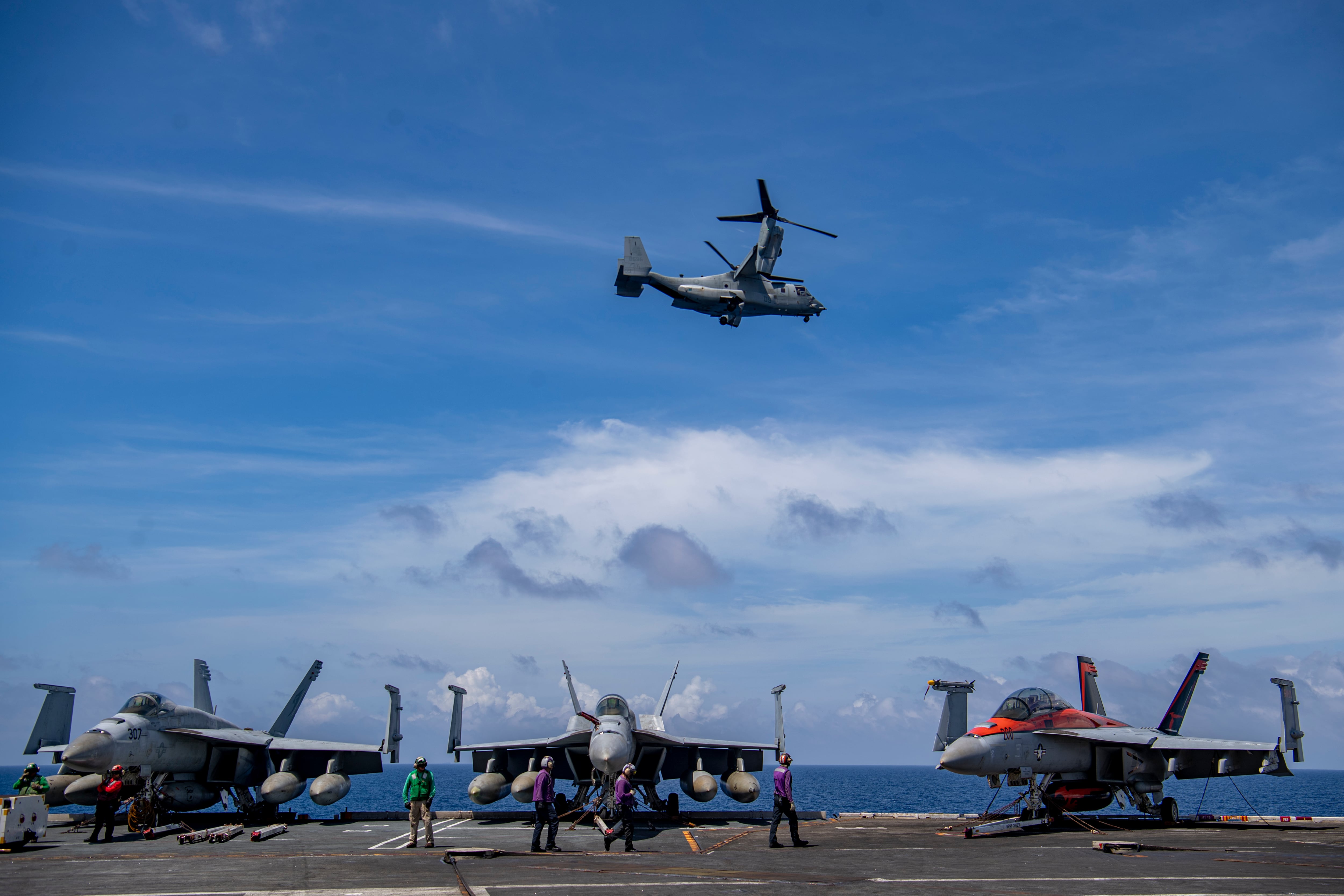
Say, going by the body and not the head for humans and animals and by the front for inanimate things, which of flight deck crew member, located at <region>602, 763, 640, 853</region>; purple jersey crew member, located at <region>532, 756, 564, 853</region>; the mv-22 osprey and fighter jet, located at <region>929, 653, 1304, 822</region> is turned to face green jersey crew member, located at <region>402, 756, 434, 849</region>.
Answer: the fighter jet

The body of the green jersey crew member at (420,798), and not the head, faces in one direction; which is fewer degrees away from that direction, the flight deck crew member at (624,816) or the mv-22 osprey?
the flight deck crew member

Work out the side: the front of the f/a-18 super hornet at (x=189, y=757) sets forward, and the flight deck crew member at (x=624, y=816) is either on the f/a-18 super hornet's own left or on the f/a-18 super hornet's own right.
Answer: on the f/a-18 super hornet's own left

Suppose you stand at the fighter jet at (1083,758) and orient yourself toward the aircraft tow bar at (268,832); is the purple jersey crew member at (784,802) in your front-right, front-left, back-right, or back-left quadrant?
front-left

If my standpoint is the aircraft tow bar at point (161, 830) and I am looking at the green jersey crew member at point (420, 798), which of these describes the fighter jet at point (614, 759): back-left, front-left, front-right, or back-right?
front-left

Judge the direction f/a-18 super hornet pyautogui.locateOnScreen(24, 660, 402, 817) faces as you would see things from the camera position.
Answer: facing the viewer and to the left of the viewer

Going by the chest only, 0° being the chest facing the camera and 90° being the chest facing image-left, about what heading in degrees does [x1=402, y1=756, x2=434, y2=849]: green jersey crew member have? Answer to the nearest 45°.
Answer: approximately 0°

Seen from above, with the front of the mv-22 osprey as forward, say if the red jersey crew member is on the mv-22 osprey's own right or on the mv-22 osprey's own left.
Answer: on the mv-22 osprey's own right

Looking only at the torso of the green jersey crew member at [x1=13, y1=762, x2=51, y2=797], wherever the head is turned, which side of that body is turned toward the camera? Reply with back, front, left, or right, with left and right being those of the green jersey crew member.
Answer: front

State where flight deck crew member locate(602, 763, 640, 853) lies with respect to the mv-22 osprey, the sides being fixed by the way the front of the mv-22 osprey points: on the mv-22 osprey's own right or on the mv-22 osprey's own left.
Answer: on the mv-22 osprey's own right

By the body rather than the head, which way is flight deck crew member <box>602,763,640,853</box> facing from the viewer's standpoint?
to the viewer's right

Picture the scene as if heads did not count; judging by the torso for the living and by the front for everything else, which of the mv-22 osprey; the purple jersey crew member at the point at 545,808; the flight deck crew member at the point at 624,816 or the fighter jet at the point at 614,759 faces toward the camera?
the fighter jet

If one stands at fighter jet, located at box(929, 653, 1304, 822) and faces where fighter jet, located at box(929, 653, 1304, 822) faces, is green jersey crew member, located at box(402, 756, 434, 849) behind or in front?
in front

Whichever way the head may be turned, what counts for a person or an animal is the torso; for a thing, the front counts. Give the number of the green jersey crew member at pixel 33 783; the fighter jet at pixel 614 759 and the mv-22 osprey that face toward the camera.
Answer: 2

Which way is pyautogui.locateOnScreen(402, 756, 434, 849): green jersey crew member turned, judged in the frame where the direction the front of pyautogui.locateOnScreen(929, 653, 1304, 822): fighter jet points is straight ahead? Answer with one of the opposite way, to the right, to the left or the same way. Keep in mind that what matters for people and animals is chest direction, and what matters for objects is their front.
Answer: to the left
